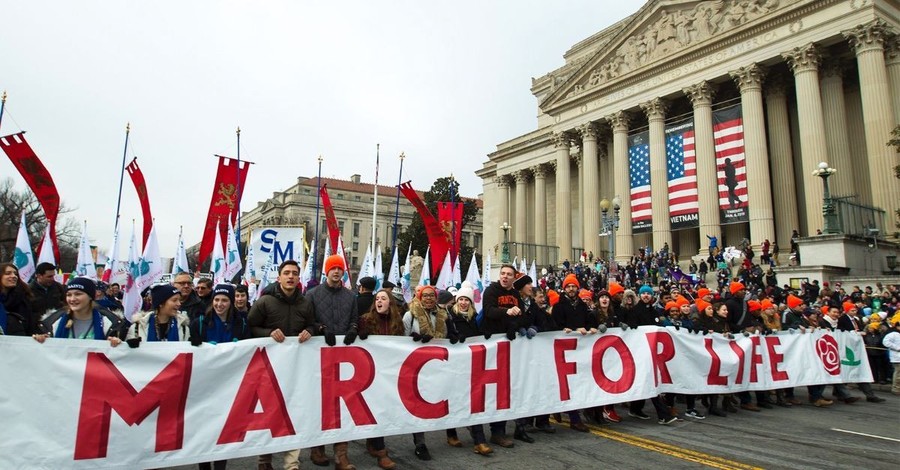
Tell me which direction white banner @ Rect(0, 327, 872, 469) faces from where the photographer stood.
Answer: facing the viewer and to the right of the viewer

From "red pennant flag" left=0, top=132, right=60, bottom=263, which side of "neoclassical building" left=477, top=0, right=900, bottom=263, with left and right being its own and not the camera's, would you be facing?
front

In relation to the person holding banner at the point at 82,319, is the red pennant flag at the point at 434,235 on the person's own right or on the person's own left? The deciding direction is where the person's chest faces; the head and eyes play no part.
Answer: on the person's own left

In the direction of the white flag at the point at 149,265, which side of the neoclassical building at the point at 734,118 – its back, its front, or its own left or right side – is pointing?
front

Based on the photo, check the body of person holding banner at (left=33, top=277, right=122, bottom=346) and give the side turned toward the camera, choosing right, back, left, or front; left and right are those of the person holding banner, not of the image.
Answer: front

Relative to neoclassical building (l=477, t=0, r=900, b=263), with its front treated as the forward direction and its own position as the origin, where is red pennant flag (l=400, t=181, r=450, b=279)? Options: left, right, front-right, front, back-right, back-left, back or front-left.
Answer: front

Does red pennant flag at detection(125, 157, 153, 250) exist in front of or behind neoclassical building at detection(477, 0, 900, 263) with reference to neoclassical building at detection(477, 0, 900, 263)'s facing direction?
in front

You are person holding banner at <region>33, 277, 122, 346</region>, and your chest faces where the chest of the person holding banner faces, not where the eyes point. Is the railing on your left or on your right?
on your left

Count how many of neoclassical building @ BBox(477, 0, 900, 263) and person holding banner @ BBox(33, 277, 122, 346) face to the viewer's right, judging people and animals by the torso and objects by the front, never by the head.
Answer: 0

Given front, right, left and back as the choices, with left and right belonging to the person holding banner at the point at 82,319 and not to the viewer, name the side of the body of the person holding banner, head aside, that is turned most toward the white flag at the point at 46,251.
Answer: back

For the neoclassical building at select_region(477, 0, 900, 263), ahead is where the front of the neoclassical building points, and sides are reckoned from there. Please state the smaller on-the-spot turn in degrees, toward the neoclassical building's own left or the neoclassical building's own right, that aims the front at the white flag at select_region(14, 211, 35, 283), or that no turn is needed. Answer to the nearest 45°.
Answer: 0° — it already faces it

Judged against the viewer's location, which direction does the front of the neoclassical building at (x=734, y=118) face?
facing the viewer and to the left of the viewer

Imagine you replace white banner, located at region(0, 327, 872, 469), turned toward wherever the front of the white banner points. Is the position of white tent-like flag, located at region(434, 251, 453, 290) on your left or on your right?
on your left

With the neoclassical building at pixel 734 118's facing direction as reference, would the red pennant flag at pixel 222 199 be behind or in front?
in front

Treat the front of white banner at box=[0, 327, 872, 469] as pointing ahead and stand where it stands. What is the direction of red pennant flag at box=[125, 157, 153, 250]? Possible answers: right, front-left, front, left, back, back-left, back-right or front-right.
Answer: back
